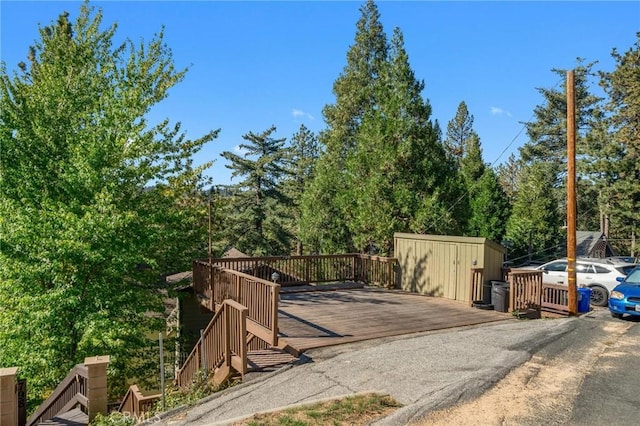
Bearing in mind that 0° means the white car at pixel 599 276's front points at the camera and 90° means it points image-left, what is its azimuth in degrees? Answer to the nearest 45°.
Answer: approximately 135°

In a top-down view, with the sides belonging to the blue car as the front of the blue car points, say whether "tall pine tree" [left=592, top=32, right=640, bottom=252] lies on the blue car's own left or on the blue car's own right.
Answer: on the blue car's own right

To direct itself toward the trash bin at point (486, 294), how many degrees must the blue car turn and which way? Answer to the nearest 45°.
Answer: approximately 45° to its right

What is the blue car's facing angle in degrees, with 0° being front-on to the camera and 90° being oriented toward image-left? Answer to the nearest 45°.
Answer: approximately 45°

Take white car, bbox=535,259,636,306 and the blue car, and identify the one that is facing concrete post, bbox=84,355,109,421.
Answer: the blue car

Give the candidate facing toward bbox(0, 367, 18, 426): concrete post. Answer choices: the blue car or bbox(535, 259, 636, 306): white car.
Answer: the blue car

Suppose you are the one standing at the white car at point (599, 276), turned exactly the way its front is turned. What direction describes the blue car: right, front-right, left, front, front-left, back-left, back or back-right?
back-left
